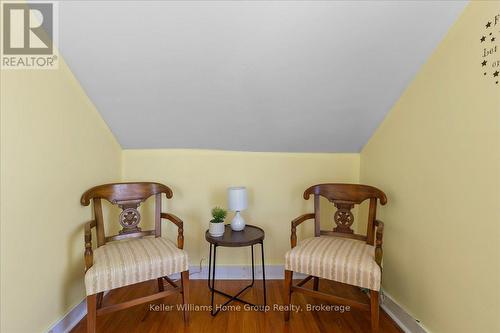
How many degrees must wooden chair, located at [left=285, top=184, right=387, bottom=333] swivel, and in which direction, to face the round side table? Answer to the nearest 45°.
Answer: approximately 45° to its right

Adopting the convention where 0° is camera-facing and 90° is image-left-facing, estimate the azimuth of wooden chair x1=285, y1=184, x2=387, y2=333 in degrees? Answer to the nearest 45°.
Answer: approximately 45°

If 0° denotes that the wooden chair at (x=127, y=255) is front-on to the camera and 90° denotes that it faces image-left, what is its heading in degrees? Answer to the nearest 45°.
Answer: approximately 315°
